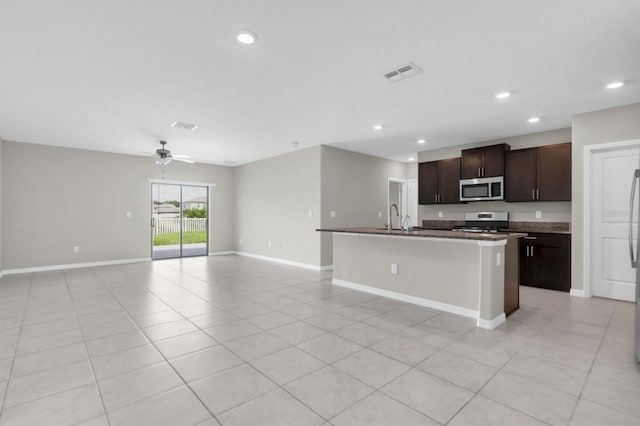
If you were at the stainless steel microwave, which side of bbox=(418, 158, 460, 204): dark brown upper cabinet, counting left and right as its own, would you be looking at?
left

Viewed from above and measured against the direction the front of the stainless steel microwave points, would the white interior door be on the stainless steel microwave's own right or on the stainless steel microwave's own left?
on the stainless steel microwave's own left

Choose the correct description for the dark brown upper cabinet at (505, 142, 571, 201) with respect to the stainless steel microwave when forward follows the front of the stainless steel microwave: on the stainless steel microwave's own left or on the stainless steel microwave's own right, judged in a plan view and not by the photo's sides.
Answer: on the stainless steel microwave's own left

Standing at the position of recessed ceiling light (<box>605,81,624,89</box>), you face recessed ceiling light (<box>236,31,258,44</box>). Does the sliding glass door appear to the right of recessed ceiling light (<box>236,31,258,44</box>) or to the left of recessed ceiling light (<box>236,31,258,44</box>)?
right

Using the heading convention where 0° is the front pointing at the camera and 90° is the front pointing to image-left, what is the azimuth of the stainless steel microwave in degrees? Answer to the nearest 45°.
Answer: approximately 0°

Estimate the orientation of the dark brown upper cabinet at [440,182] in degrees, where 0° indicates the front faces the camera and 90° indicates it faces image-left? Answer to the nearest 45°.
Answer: approximately 45°

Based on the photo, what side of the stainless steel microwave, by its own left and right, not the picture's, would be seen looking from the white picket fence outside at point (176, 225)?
right

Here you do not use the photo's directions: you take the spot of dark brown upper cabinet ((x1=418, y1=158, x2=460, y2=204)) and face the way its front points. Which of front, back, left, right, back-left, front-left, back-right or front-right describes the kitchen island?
front-left

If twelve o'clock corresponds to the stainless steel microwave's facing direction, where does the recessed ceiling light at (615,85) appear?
The recessed ceiling light is roughly at 11 o'clock from the stainless steel microwave.
